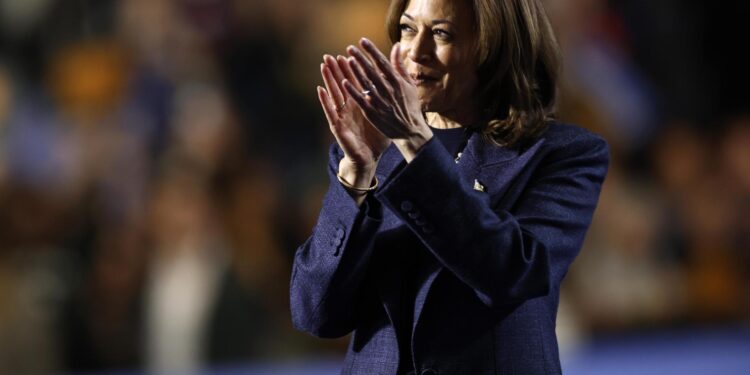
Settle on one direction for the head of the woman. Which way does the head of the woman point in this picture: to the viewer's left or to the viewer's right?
to the viewer's left

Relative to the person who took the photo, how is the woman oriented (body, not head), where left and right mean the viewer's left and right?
facing the viewer and to the left of the viewer
